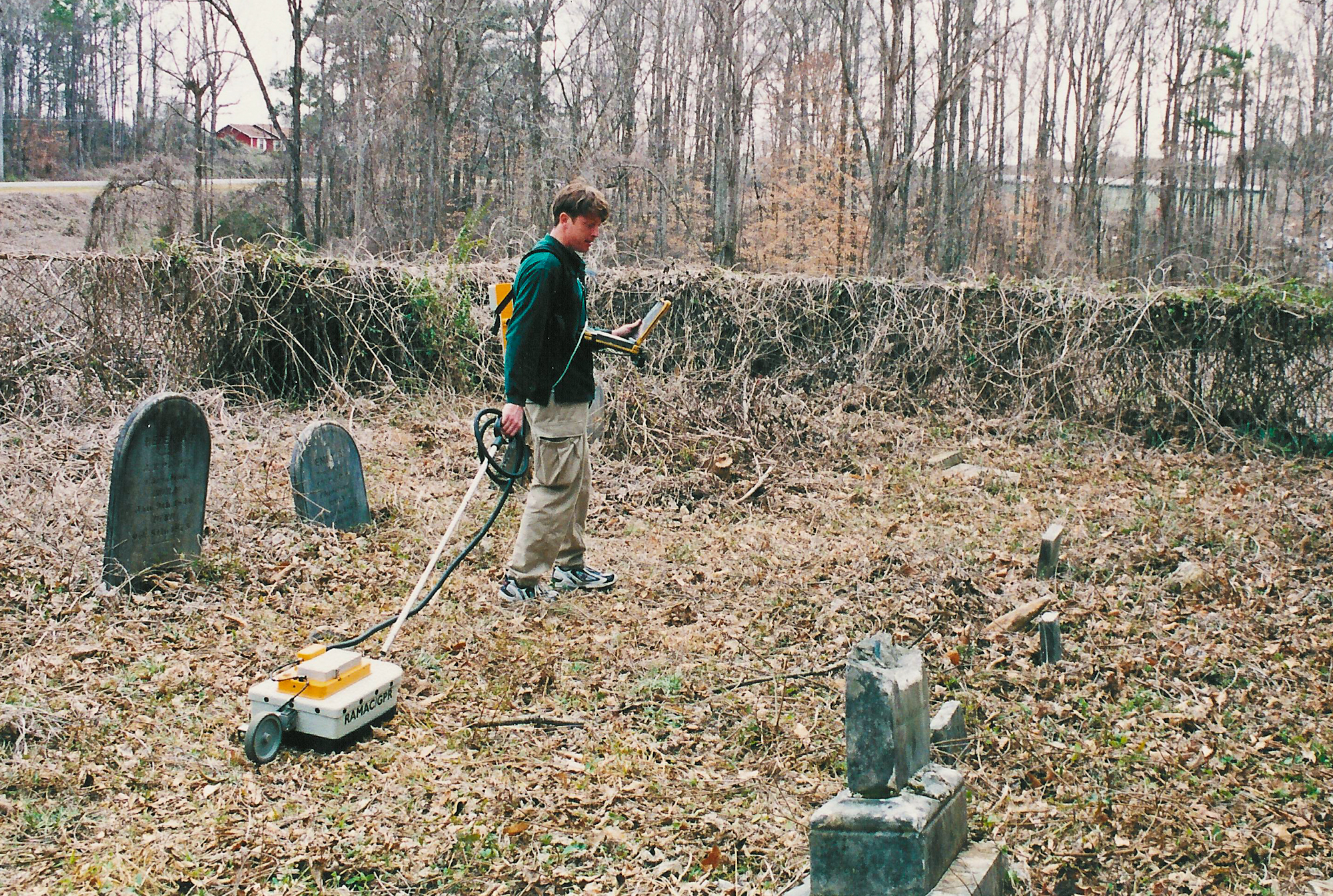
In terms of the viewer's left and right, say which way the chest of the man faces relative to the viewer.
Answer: facing to the right of the viewer

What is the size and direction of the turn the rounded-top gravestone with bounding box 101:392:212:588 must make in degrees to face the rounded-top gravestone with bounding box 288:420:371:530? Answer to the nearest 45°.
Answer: approximately 90° to its left

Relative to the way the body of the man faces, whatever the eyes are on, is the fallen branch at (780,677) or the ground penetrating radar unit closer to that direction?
the fallen branch

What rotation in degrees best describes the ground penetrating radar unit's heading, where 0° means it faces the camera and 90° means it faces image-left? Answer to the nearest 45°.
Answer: approximately 225°

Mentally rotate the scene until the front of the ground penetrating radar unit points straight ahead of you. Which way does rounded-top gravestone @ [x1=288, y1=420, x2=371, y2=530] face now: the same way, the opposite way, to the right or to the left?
to the right

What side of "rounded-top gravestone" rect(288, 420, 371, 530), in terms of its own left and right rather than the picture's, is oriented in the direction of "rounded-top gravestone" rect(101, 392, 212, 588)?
right

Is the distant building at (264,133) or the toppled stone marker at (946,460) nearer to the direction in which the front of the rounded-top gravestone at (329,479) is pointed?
the toppled stone marker

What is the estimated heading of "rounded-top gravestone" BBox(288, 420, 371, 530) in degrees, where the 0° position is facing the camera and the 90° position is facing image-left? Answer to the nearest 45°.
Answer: approximately 315°

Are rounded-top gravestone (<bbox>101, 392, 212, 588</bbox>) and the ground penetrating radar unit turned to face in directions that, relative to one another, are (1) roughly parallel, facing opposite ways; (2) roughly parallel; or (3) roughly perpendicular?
roughly perpendicular
